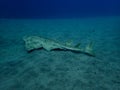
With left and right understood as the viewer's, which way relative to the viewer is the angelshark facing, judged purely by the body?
facing to the left of the viewer
